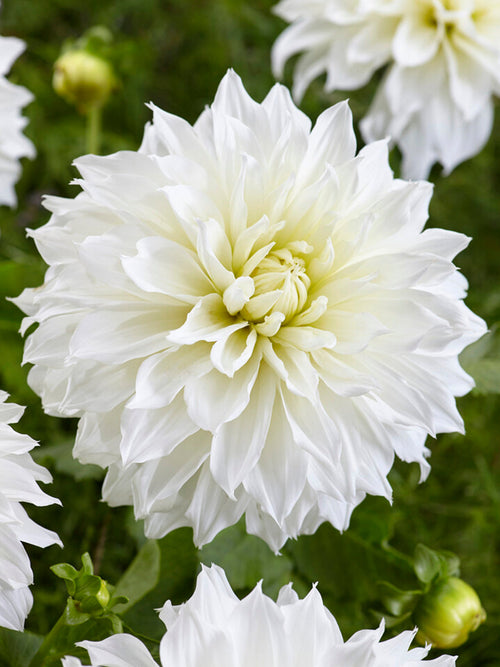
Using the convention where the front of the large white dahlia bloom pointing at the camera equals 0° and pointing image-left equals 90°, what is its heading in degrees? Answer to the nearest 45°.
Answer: approximately 0°
